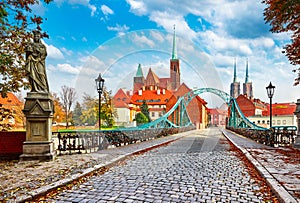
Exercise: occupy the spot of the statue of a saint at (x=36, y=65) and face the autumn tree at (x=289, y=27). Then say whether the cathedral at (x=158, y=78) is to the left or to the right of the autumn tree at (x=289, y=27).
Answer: left

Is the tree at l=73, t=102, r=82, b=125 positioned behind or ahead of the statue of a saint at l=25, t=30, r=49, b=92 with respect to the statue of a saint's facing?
behind

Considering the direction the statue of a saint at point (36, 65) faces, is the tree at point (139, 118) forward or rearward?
rearward

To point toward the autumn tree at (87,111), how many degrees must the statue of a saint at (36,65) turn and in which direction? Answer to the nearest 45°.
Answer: approximately 180°

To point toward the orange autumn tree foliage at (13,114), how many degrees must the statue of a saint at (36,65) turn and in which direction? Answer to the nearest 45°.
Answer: approximately 180°

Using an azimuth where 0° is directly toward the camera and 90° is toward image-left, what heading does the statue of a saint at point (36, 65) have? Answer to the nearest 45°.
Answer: approximately 0°
